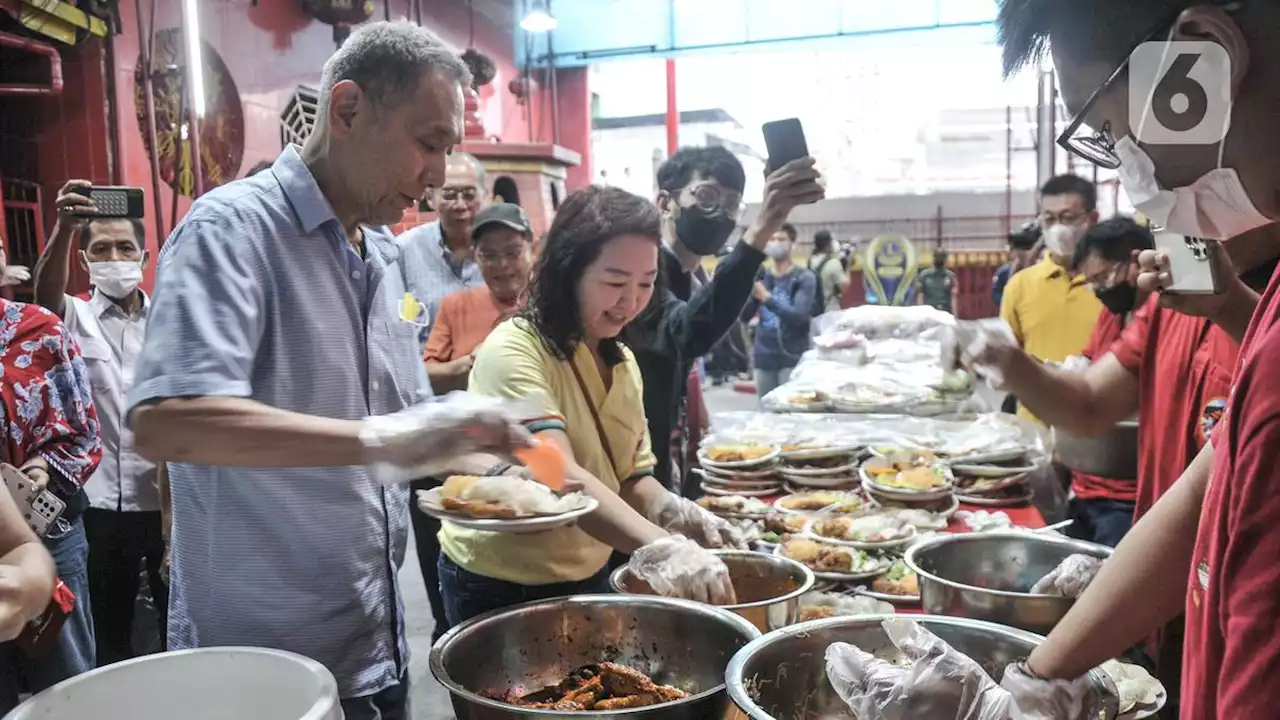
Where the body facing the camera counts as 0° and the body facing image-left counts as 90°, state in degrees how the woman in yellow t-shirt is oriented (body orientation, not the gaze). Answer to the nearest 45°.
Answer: approximately 315°

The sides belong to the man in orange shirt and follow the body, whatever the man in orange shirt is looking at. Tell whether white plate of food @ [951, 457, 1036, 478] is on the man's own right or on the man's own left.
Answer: on the man's own left

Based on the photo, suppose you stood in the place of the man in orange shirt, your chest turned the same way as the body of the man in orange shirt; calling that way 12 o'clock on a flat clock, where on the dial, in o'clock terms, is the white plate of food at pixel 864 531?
The white plate of food is roughly at 11 o'clock from the man in orange shirt.

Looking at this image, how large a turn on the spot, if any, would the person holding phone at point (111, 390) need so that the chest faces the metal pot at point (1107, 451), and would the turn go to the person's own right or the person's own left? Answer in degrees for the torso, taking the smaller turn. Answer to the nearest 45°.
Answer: approximately 45° to the person's own left

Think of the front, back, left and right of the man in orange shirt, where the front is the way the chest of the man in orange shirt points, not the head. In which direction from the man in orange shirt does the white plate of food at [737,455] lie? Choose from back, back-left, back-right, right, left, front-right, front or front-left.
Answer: front-left

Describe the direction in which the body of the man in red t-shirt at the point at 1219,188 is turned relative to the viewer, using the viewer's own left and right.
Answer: facing to the left of the viewer

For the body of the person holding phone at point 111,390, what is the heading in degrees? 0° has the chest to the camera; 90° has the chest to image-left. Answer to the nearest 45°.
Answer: approximately 0°

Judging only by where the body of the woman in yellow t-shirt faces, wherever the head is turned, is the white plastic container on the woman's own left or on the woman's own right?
on the woman's own right

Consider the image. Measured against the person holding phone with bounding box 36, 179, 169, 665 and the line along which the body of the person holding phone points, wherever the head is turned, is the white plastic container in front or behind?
in front
